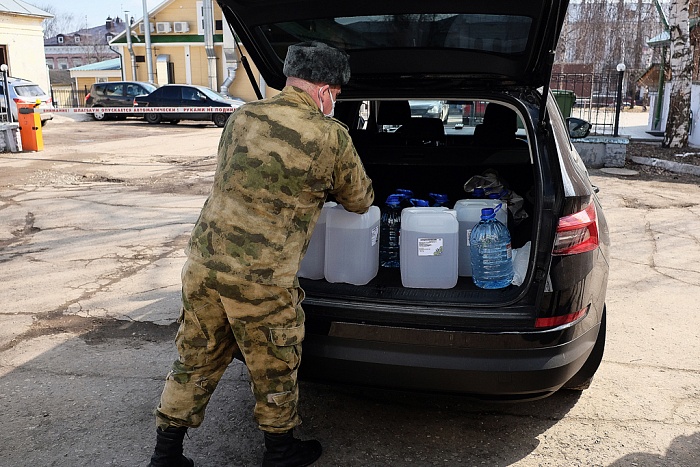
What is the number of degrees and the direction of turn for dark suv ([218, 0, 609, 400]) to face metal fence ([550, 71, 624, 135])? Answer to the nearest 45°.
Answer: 0° — it already faces it

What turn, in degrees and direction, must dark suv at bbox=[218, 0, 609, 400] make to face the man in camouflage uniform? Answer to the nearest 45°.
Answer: approximately 135° to its left

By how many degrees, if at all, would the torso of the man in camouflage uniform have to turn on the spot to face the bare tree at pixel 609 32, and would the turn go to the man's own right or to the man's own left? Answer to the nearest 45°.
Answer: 0° — they already face it

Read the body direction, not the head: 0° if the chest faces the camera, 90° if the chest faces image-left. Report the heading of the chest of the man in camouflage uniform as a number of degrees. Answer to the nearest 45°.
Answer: approximately 225°

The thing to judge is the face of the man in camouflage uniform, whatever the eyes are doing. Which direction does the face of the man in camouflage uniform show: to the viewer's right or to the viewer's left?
to the viewer's right

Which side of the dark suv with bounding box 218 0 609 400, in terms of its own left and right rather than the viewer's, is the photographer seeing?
back

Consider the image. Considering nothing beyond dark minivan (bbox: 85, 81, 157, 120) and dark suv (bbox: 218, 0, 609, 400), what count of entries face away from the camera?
1

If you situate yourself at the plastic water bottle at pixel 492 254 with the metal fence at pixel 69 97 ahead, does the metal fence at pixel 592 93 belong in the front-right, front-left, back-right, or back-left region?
front-right

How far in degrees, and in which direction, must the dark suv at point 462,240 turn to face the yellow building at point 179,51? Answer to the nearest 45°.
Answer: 0° — it already faces it

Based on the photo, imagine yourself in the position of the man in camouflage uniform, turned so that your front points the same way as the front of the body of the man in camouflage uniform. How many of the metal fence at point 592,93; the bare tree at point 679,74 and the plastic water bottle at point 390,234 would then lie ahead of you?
3
